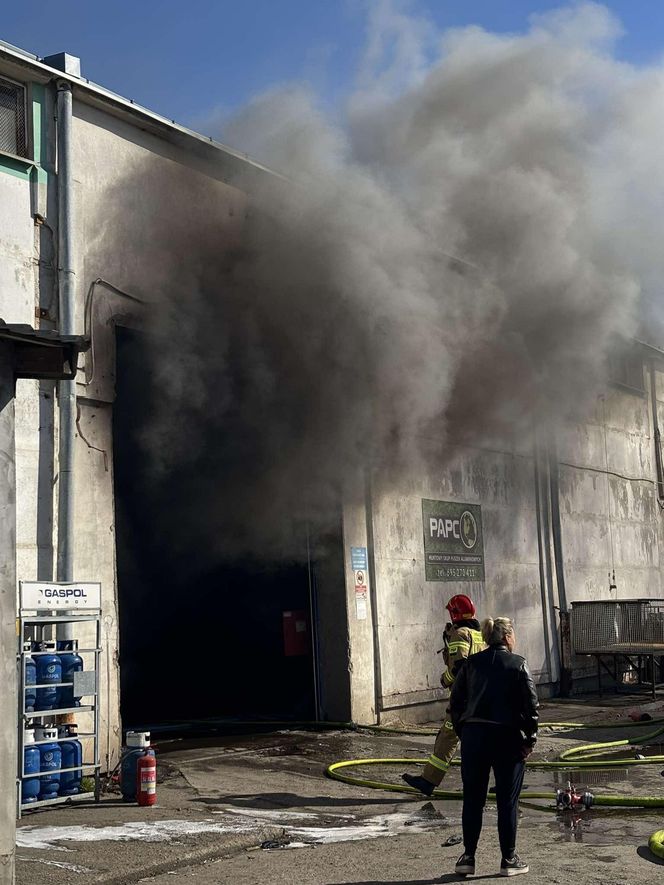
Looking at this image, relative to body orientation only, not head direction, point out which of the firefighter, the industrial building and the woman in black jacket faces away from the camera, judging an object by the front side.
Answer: the woman in black jacket

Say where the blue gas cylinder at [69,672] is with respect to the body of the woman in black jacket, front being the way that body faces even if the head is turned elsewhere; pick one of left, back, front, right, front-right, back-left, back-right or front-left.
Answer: front-left

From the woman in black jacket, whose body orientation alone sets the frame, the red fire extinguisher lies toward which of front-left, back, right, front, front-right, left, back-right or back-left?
front-left

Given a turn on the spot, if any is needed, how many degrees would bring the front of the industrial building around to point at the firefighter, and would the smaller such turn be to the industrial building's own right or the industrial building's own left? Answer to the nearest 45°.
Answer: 0° — it already faces them

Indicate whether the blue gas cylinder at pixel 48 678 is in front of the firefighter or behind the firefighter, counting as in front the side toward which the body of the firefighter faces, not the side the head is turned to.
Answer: in front

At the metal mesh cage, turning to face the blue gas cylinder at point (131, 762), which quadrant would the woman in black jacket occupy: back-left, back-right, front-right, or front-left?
front-left

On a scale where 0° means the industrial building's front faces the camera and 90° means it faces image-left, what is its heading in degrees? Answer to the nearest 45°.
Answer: approximately 315°

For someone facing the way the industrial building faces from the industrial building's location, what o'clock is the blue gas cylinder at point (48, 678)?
The blue gas cylinder is roughly at 2 o'clock from the industrial building.

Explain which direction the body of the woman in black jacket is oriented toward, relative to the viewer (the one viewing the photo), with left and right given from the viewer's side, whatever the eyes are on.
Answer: facing away from the viewer

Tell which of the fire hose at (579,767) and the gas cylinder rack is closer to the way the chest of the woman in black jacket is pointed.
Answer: the fire hose
